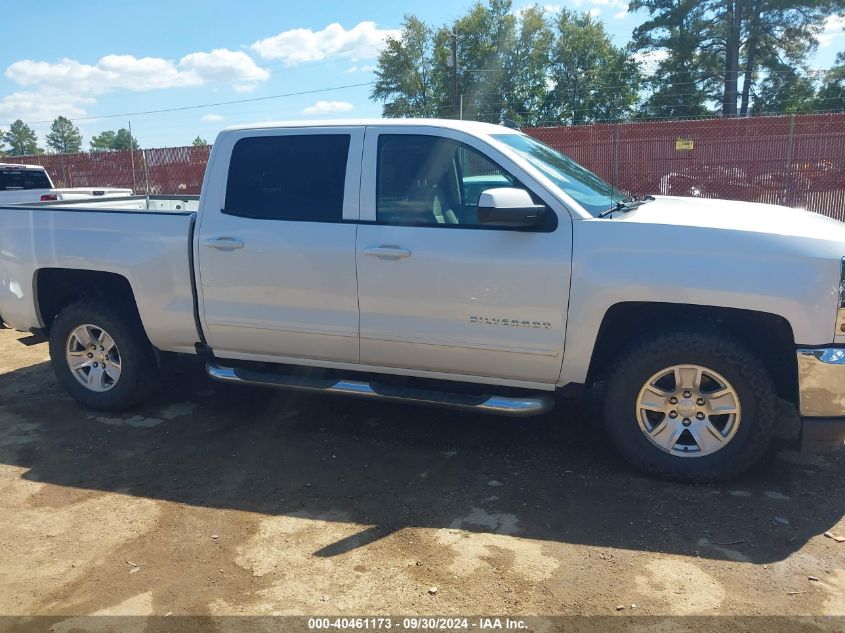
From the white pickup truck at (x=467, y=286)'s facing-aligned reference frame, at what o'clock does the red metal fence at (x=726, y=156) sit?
The red metal fence is roughly at 10 o'clock from the white pickup truck.

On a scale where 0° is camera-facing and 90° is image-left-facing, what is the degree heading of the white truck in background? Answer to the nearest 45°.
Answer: approximately 135°

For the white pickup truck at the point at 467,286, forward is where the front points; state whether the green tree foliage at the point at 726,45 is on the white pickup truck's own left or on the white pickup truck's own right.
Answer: on the white pickup truck's own left

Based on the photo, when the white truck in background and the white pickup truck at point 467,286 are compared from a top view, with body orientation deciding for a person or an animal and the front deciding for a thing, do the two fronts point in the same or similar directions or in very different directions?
very different directions

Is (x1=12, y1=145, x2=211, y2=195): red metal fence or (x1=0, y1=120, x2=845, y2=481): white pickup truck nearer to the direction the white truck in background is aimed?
the red metal fence

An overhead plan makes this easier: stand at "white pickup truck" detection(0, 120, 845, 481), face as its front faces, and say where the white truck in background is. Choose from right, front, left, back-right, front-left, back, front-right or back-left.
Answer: back-left

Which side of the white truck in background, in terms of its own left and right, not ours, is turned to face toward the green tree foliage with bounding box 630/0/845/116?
right

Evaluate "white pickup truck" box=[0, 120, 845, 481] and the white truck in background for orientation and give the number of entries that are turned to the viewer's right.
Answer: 1

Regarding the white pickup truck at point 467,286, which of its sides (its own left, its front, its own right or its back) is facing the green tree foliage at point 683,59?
left

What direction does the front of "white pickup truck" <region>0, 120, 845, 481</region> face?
to the viewer's right
